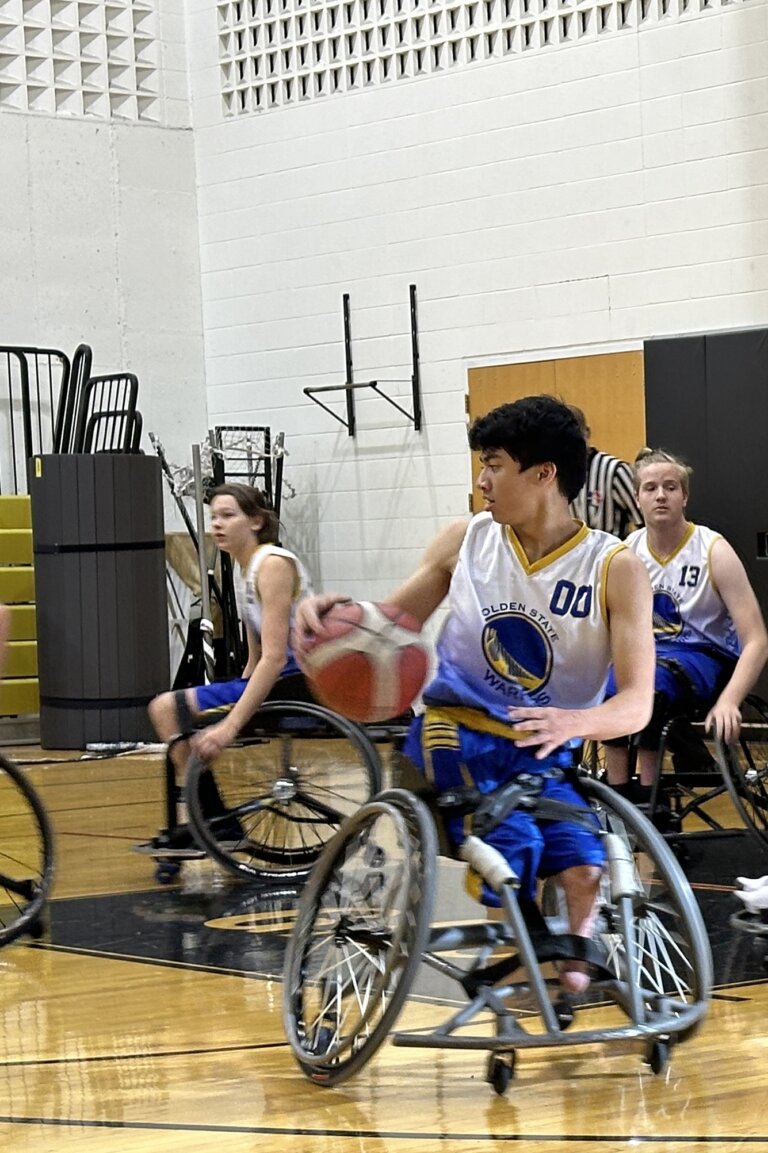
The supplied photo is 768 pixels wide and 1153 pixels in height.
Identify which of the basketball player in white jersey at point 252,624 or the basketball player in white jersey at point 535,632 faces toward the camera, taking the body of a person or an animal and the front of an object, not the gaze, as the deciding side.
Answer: the basketball player in white jersey at point 535,632

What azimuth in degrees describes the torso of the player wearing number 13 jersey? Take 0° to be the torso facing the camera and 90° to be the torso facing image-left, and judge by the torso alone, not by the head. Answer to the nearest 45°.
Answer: approximately 45°

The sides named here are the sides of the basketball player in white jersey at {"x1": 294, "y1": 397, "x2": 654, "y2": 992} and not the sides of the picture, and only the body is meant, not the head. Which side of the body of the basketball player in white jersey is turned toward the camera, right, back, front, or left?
front

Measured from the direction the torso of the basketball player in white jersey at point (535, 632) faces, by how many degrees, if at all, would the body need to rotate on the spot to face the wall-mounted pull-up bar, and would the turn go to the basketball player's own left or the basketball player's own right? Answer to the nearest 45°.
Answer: approximately 180°

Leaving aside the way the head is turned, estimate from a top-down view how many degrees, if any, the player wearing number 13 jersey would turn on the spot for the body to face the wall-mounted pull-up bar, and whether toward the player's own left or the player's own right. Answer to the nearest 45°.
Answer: approximately 135° to the player's own right

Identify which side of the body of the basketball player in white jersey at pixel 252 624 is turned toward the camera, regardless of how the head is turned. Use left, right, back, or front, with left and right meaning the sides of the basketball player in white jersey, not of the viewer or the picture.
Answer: left

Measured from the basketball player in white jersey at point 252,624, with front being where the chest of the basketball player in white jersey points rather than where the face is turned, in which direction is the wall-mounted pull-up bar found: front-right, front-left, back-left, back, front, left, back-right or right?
right

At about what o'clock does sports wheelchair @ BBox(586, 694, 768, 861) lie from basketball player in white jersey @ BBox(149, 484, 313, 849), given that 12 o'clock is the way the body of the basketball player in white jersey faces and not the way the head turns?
The sports wheelchair is roughly at 6 o'clock from the basketball player in white jersey.

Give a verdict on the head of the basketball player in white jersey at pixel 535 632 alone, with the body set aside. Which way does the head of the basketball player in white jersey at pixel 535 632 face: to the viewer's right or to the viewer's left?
to the viewer's left

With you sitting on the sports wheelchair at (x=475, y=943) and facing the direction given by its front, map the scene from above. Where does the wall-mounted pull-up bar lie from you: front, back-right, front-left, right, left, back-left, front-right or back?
back-left

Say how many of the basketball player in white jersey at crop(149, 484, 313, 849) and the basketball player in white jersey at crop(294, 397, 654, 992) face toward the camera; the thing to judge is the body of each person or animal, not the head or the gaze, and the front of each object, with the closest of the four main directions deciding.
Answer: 1

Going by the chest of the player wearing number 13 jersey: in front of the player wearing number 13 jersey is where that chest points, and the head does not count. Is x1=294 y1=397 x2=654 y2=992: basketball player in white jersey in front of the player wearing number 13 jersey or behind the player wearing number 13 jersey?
in front
